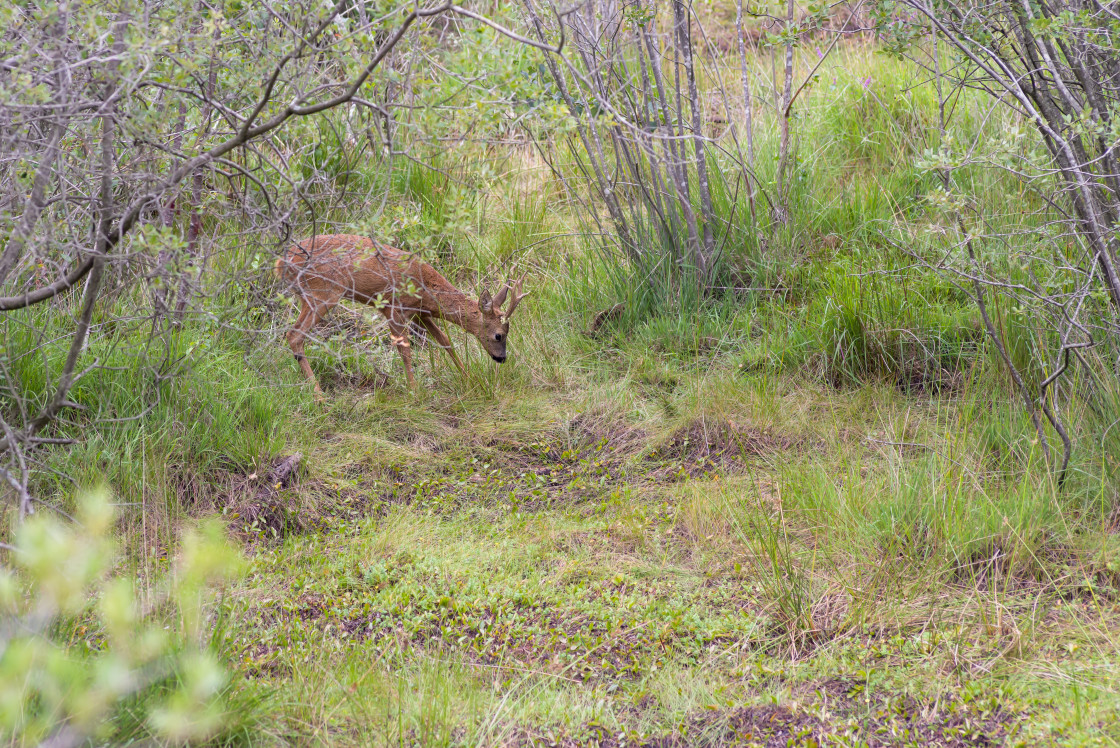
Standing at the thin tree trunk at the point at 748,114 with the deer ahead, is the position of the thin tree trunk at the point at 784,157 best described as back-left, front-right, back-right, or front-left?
back-left

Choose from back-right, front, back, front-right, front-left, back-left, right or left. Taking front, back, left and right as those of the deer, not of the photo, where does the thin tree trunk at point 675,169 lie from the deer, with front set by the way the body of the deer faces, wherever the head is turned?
front

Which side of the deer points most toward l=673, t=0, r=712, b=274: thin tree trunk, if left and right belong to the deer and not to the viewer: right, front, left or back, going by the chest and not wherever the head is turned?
front

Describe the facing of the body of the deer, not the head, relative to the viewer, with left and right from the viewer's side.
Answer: facing to the right of the viewer

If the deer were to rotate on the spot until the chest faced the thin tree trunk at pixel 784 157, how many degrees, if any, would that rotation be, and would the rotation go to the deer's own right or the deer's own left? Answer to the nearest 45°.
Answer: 0° — it already faces it

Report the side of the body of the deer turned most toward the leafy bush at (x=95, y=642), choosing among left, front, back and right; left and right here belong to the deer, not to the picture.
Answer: right
